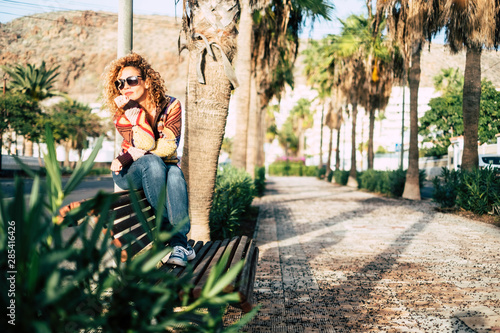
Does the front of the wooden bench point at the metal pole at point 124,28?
no

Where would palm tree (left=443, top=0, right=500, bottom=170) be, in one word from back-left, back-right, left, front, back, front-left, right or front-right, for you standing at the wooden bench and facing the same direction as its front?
left

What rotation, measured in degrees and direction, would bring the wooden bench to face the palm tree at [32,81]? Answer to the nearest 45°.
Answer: approximately 135° to its left

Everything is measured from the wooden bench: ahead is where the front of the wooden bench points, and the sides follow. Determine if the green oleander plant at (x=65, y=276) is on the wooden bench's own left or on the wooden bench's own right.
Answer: on the wooden bench's own right

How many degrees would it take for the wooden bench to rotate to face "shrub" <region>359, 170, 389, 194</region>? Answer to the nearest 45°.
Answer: approximately 90° to its left

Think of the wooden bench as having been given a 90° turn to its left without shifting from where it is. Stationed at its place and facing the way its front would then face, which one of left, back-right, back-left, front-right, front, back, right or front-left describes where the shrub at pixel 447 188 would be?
front

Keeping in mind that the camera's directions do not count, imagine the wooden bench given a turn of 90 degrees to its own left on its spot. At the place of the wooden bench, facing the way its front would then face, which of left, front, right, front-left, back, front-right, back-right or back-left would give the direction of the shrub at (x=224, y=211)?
front-left

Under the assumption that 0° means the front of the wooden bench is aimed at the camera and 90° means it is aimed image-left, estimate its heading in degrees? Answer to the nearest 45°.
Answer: approximately 315°

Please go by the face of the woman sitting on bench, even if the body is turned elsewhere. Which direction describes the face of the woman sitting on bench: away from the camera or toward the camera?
toward the camera

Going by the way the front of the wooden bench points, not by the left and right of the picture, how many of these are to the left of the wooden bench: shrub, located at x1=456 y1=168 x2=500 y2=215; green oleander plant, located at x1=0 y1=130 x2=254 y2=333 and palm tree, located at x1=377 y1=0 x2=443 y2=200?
2

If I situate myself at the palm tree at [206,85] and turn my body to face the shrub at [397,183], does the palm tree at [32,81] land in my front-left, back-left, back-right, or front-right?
front-left

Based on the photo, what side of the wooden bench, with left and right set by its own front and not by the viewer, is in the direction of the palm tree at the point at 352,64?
left

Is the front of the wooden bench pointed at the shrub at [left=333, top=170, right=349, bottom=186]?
no

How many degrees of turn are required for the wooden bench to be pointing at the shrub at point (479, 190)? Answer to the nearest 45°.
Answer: approximately 90° to its left
